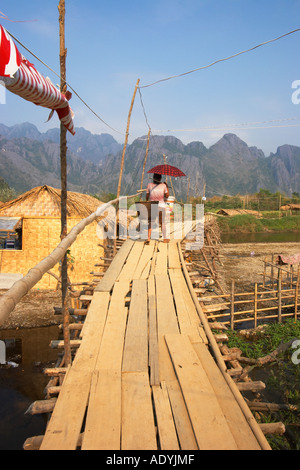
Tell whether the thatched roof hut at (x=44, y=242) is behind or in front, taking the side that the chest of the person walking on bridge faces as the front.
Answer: in front
